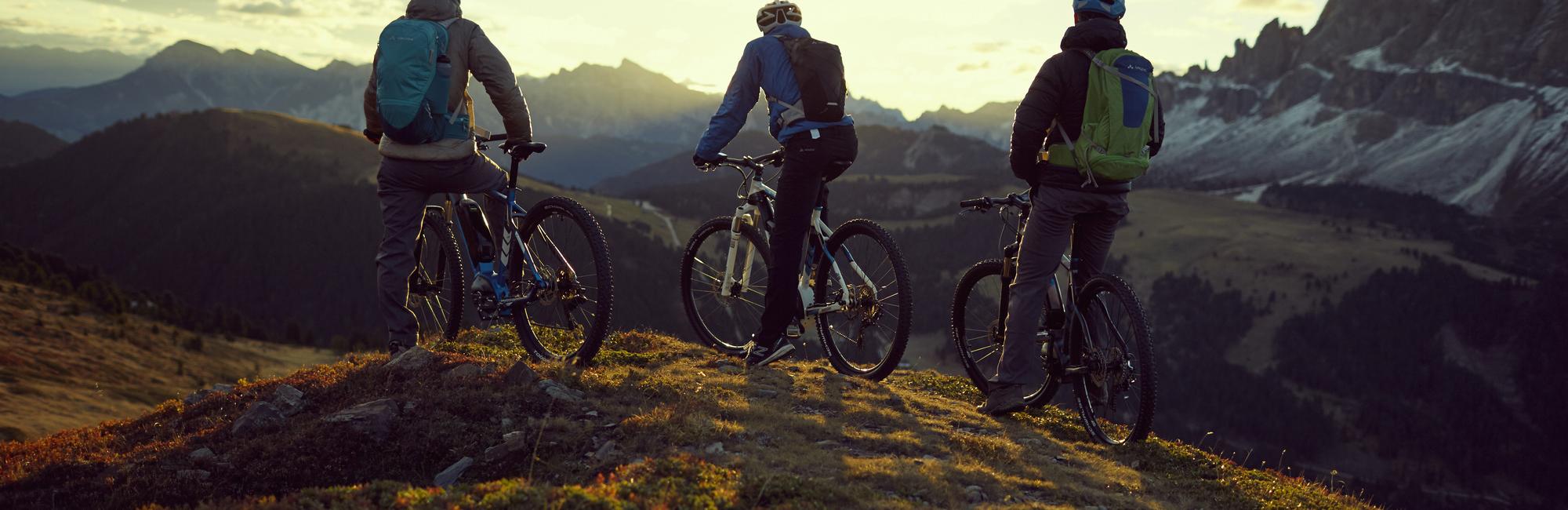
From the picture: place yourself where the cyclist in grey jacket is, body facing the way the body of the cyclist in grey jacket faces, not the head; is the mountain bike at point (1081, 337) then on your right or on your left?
on your right

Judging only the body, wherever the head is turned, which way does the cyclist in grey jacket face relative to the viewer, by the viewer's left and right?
facing away from the viewer and to the right of the viewer

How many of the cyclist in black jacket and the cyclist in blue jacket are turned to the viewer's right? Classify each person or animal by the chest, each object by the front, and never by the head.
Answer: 0

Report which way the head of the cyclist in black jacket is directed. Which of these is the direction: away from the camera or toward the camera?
away from the camera

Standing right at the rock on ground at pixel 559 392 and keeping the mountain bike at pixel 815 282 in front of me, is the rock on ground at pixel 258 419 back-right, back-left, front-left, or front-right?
back-left

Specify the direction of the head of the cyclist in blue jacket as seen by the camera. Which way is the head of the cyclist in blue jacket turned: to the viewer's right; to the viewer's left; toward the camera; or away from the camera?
away from the camera

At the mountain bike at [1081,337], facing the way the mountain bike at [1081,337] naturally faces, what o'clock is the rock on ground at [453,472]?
The rock on ground is roughly at 9 o'clock from the mountain bike.

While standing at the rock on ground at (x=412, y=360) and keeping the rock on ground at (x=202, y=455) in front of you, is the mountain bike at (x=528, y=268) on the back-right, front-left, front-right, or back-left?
back-left

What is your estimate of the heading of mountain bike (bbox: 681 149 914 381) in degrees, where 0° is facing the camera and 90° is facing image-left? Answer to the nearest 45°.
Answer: approximately 135°
